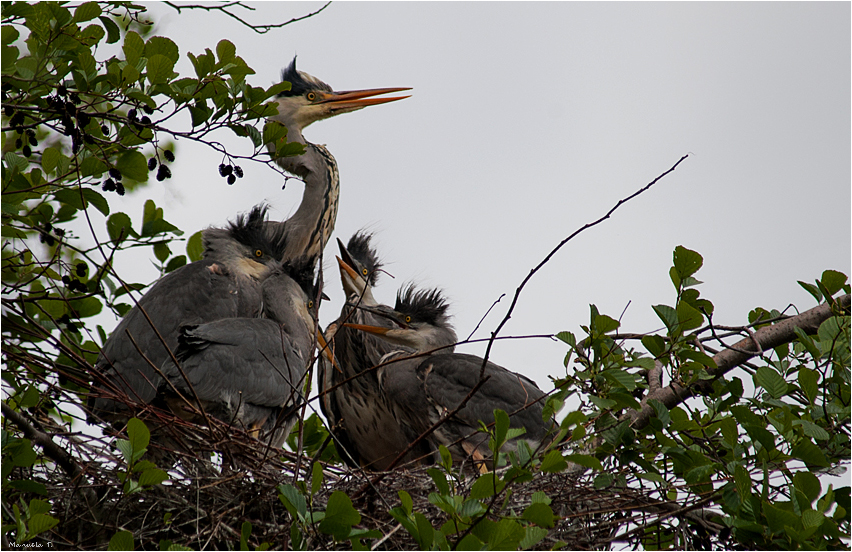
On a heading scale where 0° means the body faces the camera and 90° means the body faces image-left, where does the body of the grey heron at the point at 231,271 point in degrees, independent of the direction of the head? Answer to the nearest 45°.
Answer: approximately 270°

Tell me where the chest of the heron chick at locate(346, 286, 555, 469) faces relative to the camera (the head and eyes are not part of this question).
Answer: to the viewer's left

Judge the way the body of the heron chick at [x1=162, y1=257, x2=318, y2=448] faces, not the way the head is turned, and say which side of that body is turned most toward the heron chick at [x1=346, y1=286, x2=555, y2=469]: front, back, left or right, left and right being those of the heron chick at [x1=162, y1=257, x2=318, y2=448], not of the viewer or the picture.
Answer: front

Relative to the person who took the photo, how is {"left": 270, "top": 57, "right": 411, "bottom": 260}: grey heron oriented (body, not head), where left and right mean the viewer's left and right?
facing to the right of the viewer

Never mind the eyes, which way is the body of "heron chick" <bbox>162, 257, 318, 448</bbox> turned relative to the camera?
to the viewer's right

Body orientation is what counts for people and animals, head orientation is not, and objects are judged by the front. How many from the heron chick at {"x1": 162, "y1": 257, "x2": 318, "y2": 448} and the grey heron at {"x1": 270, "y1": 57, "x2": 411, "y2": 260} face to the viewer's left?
0

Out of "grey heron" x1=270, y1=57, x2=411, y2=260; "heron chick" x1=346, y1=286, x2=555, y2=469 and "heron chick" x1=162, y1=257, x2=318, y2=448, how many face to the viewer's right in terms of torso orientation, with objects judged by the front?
2
